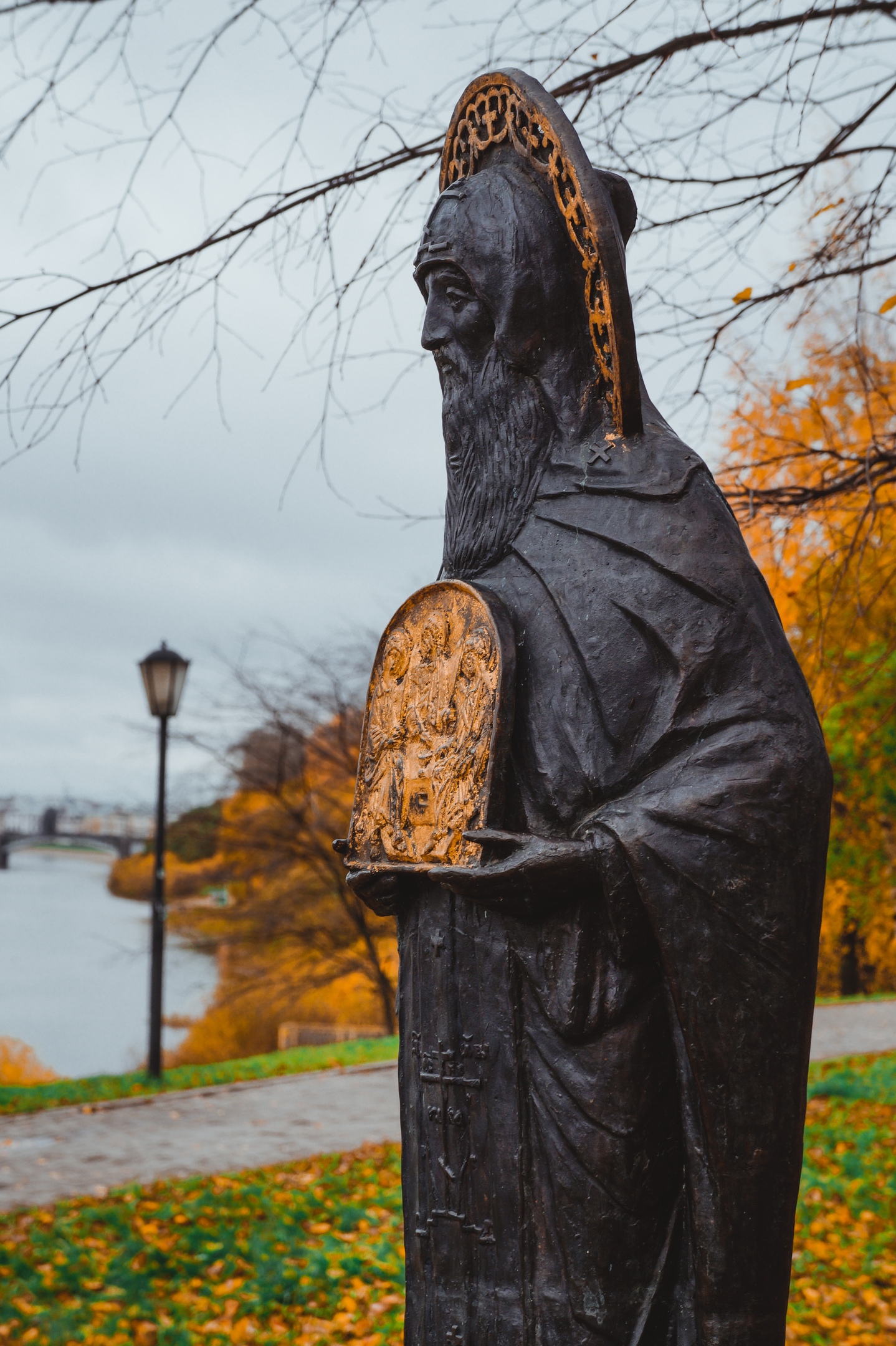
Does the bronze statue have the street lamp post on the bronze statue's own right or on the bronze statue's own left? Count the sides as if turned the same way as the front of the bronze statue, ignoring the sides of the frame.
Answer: on the bronze statue's own right

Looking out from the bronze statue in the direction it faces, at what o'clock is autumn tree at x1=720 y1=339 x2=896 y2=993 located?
The autumn tree is roughly at 5 o'clock from the bronze statue.

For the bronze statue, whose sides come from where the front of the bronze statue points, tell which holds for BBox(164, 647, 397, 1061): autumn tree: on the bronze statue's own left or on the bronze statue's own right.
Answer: on the bronze statue's own right

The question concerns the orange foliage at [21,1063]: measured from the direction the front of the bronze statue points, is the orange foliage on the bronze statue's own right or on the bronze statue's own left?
on the bronze statue's own right

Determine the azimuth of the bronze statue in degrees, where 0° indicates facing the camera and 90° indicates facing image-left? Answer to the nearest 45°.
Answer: approximately 45°
